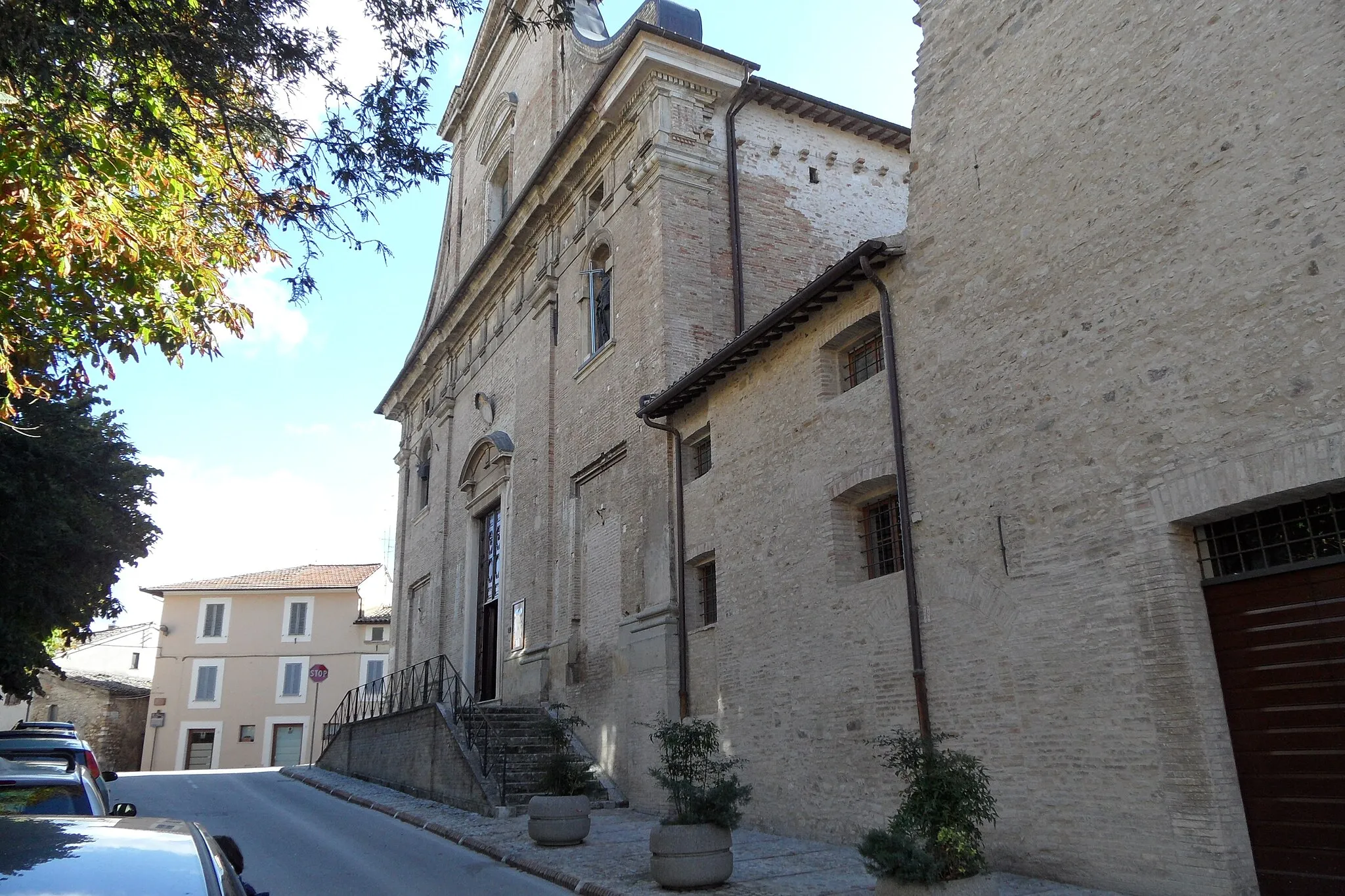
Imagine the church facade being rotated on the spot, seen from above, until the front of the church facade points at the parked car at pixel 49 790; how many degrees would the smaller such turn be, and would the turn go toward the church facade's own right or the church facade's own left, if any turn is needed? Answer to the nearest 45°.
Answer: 0° — it already faces it

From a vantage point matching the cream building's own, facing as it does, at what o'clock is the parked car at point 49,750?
The parked car is roughly at 12 o'clock from the cream building.

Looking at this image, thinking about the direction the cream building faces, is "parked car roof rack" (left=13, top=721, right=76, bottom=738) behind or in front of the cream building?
in front

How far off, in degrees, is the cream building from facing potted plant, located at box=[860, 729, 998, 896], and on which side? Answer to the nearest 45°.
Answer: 0° — it already faces it

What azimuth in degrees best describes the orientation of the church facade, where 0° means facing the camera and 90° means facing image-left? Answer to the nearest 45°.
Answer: approximately 45°

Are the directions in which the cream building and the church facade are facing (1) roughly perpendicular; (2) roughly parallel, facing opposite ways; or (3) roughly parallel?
roughly perpendicular

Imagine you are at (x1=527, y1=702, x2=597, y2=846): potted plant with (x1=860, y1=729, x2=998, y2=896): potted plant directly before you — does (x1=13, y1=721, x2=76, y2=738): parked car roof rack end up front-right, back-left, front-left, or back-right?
back-right

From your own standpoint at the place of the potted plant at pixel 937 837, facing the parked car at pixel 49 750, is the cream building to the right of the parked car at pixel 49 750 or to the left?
right

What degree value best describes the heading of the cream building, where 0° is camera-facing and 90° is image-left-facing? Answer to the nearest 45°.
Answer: approximately 0°
